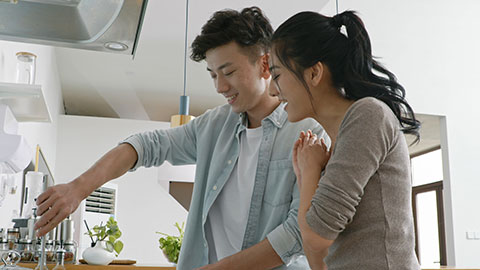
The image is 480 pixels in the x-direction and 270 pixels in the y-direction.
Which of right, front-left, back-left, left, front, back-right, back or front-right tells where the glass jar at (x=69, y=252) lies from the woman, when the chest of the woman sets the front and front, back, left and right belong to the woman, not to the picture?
front-right

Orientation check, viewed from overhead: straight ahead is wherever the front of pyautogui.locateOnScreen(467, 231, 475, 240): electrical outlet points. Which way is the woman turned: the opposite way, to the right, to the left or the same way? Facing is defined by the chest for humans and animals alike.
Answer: to the right

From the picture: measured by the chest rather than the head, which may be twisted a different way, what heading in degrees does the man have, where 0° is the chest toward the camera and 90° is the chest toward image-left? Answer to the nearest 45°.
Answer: approximately 45°

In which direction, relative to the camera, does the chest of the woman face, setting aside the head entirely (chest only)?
to the viewer's left

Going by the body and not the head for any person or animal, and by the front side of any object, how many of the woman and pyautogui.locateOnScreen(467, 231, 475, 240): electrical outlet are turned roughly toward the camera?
1

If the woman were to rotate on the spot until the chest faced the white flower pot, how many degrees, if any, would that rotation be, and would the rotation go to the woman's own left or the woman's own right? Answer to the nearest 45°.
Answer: approximately 45° to the woman's own right

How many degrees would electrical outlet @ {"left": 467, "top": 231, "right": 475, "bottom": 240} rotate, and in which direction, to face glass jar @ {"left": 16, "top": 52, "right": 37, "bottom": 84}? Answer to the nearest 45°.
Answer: approximately 45° to its right

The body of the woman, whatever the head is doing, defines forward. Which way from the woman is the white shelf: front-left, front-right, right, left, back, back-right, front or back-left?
front-right

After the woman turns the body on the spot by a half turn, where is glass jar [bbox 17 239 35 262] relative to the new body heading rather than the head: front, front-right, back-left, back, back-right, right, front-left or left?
back-left

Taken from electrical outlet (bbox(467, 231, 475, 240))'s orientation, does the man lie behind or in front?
in front

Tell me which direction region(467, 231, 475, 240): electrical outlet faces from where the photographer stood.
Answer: facing the viewer

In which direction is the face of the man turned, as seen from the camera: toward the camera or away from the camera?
toward the camera

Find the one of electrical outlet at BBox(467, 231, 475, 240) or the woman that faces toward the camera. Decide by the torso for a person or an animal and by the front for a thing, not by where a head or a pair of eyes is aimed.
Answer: the electrical outlet
